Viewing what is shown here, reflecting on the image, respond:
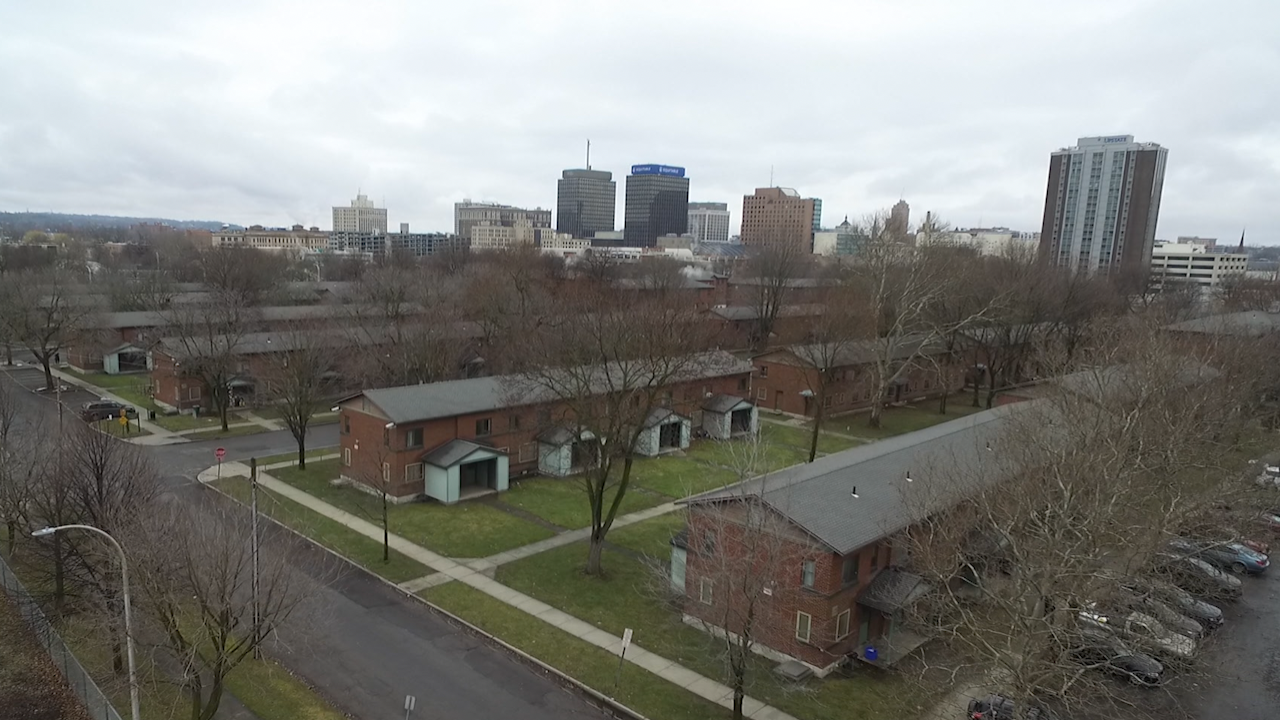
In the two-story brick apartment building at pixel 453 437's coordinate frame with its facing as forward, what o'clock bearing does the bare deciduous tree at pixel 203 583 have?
The bare deciduous tree is roughly at 2 o'clock from the two-story brick apartment building.

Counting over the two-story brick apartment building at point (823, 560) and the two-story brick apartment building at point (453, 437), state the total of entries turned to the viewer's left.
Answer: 0

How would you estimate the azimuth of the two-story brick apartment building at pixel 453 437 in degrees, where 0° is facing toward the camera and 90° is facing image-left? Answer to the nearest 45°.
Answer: approximately 315°

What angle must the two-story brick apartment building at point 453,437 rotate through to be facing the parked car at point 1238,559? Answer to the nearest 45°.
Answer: approximately 45° to its left

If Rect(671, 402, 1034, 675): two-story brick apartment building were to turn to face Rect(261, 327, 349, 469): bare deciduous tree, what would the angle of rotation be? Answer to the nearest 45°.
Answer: approximately 135° to its right

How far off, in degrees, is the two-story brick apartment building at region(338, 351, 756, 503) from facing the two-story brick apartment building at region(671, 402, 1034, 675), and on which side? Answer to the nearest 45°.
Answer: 0° — it already faces it

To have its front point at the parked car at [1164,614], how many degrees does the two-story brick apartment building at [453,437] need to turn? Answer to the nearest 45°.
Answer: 0° — it already faces it

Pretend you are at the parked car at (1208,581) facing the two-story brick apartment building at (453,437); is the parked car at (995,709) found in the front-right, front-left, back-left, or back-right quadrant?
front-left

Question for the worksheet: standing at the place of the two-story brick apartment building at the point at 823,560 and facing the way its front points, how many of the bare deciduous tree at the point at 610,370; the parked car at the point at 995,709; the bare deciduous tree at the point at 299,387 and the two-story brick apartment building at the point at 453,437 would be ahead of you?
1

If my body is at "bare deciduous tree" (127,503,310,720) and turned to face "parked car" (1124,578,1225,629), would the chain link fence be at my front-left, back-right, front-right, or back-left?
back-left

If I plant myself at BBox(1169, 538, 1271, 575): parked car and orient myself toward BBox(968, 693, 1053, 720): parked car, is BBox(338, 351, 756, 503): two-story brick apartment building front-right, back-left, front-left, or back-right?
front-right

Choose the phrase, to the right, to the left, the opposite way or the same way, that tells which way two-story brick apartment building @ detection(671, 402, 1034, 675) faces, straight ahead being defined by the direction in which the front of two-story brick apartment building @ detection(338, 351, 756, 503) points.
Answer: the same way

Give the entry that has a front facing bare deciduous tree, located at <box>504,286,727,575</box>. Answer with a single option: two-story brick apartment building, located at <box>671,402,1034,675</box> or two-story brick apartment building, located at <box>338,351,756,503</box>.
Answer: two-story brick apartment building, located at <box>338,351,756,503</box>
